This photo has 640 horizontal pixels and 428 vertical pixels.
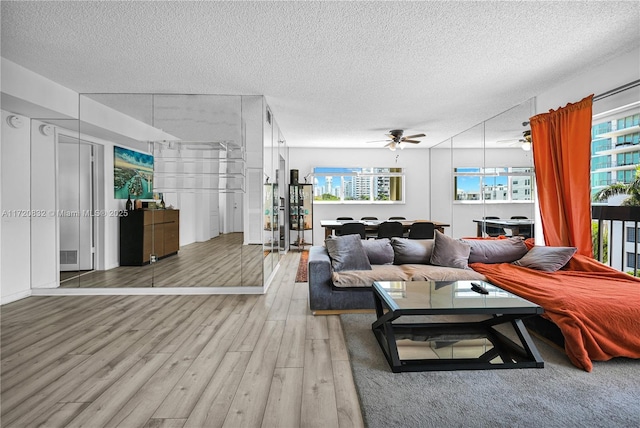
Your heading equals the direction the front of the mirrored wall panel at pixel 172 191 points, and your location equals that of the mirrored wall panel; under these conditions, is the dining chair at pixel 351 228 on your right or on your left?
on your left

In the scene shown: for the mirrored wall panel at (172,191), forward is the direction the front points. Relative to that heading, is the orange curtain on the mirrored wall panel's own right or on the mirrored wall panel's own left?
on the mirrored wall panel's own left

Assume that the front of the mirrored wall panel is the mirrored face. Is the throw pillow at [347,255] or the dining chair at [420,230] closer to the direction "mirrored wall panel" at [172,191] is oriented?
the throw pillow

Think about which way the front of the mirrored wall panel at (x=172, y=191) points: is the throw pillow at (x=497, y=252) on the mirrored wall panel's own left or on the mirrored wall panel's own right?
on the mirrored wall panel's own left

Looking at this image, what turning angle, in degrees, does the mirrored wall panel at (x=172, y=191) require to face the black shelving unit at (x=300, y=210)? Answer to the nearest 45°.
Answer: approximately 135° to its left

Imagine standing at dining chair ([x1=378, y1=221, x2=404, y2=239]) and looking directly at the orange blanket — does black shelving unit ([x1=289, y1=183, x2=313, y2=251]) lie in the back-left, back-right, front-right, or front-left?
back-right

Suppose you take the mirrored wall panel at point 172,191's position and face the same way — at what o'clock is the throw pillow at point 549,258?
The throw pillow is roughly at 10 o'clock from the mirrored wall panel.

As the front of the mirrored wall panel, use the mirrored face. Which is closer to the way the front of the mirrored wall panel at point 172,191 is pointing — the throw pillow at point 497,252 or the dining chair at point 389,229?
the throw pillow

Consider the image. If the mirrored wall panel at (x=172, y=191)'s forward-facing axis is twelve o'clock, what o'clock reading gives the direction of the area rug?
The area rug is roughly at 11 o'clock from the mirrored wall panel.

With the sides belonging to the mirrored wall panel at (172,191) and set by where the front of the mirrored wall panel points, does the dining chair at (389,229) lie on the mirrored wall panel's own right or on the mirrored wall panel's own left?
on the mirrored wall panel's own left
